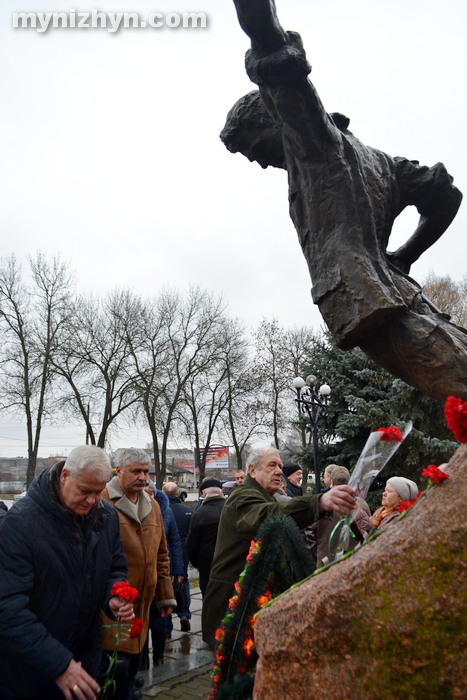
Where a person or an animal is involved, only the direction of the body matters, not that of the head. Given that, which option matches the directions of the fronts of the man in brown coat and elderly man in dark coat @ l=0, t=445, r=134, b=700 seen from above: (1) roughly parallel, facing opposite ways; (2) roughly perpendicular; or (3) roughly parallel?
roughly parallel

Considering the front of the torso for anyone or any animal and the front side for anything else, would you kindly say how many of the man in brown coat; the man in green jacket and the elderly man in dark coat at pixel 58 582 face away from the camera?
0

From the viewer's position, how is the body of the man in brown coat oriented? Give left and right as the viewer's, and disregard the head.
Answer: facing the viewer and to the right of the viewer

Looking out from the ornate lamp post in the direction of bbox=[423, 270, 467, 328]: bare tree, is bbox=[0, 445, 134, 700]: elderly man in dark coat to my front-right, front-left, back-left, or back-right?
back-right

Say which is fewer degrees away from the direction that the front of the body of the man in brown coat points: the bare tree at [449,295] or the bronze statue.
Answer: the bronze statue

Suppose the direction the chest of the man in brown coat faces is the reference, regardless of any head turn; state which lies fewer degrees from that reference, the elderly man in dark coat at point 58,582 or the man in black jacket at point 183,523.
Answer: the elderly man in dark coat

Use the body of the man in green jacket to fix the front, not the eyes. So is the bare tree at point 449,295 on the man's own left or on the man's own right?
on the man's own left

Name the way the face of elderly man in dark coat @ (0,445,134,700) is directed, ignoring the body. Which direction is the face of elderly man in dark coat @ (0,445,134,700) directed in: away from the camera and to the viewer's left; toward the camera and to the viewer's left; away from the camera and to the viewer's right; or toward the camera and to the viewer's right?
toward the camera and to the viewer's right

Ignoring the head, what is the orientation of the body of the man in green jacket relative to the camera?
to the viewer's right
